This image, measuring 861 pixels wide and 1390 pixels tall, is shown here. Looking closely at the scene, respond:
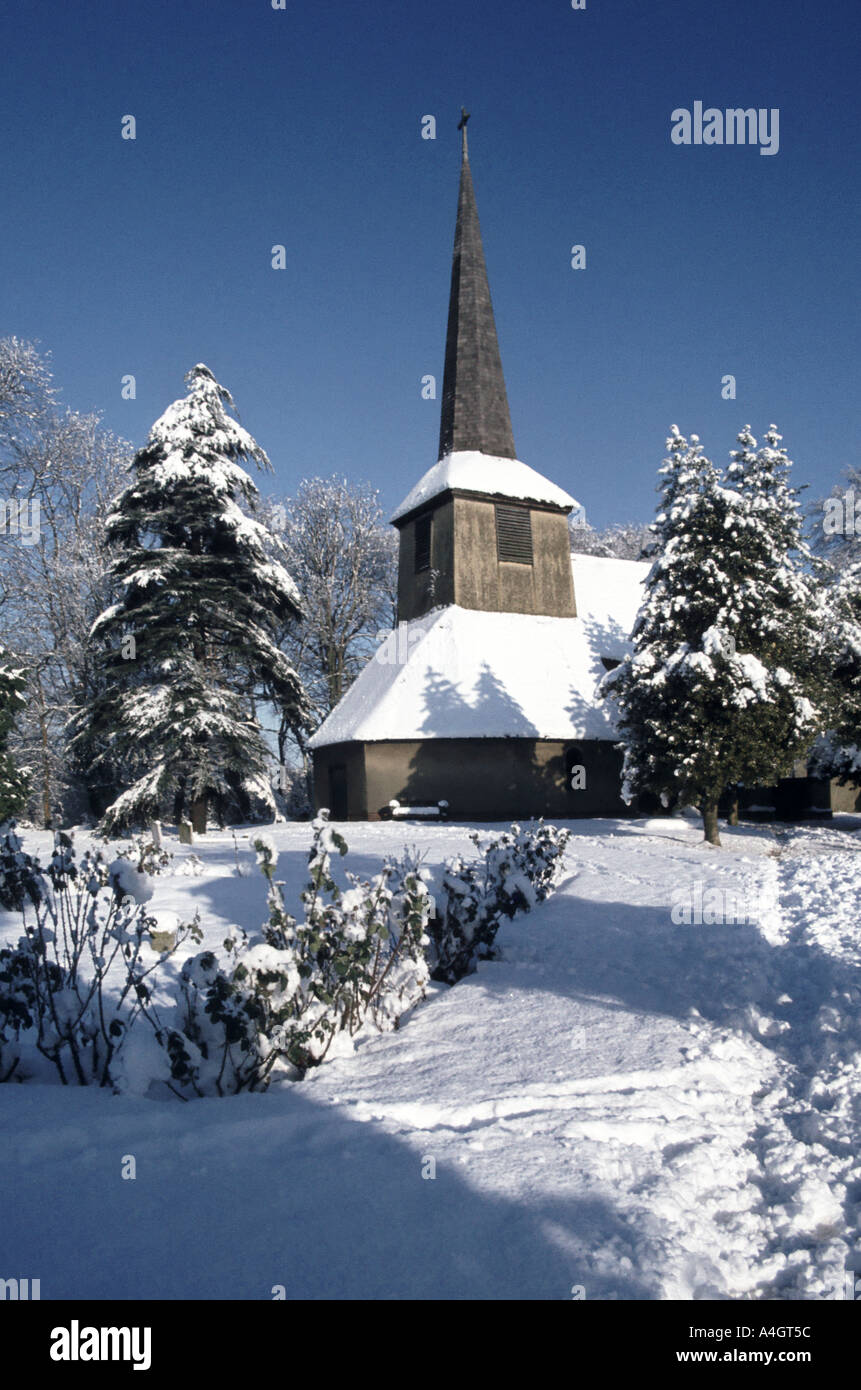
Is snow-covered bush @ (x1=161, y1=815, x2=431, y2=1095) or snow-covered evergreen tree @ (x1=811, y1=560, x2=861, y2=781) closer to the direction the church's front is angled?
the snow-covered bush

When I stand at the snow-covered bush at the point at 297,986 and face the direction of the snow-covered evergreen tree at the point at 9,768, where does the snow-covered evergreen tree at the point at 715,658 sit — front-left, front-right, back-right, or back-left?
front-right

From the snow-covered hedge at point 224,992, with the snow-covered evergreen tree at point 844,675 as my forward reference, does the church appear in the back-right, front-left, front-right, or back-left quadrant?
front-left

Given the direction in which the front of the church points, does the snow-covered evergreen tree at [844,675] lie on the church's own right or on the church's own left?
on the church's own left

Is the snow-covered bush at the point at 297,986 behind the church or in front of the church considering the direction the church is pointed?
in front

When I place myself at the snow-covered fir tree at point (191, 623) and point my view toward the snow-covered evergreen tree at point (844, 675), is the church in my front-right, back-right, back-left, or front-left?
front-left

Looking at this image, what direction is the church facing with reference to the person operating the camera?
facing the viewer and to the left of the viewer

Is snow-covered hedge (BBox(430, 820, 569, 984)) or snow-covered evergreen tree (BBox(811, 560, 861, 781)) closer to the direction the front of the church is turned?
the snow-covered hedge
